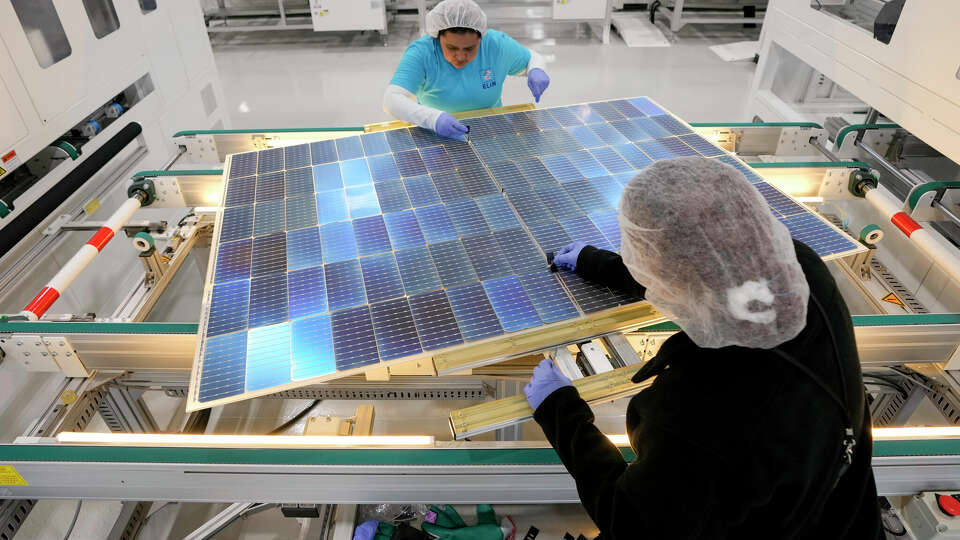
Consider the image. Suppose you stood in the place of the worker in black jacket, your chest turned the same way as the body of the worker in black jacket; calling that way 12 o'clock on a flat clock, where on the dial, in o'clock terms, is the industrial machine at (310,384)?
The industrial machine is roughly at 11 o'clock from the worker in black jacket.

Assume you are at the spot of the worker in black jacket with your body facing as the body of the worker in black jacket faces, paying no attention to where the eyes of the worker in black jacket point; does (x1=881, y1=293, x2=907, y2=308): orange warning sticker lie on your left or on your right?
on your right

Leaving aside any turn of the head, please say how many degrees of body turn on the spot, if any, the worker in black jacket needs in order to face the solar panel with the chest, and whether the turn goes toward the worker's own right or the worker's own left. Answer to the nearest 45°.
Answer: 0° — they already face it

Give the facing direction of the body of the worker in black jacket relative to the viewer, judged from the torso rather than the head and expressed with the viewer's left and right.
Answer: facing away from the viewer and to the left of the viewer

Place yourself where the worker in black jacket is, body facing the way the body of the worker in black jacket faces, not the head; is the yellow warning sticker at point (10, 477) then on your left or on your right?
on your left

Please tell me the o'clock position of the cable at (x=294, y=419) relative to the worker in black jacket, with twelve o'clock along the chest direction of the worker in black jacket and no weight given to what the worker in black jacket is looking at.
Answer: The cable is roughly at 11 o'clock from the worker in black jacket.

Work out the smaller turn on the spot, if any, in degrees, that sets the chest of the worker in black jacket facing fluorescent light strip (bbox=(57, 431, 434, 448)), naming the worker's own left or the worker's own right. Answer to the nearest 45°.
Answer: approximately 45° to the worker's own left

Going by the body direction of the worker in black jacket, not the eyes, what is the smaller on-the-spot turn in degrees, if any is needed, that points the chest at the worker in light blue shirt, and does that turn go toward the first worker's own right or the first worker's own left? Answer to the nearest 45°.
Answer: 0° — they already face them

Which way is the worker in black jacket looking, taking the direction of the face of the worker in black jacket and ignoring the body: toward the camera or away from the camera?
away from the camera
